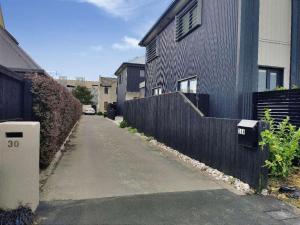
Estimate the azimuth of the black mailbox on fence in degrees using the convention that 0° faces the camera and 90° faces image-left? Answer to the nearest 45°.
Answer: approximately 45°

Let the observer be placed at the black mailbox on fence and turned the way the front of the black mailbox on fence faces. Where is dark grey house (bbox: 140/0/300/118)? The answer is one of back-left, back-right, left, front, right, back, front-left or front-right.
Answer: back-right
